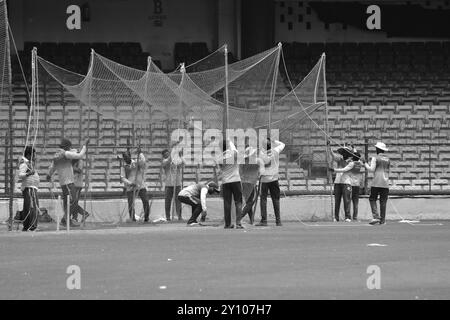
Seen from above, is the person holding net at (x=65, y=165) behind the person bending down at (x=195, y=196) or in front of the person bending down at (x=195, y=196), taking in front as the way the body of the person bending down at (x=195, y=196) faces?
behind

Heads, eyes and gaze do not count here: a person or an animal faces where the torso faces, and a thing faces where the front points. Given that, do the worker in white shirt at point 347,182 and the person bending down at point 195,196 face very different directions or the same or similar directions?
very different directions

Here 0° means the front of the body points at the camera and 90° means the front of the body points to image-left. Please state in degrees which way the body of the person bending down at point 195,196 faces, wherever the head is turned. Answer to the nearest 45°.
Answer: approximately 270°

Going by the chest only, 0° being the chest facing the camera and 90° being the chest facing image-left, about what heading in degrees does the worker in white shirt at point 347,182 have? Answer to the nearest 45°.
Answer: approximately 90°
